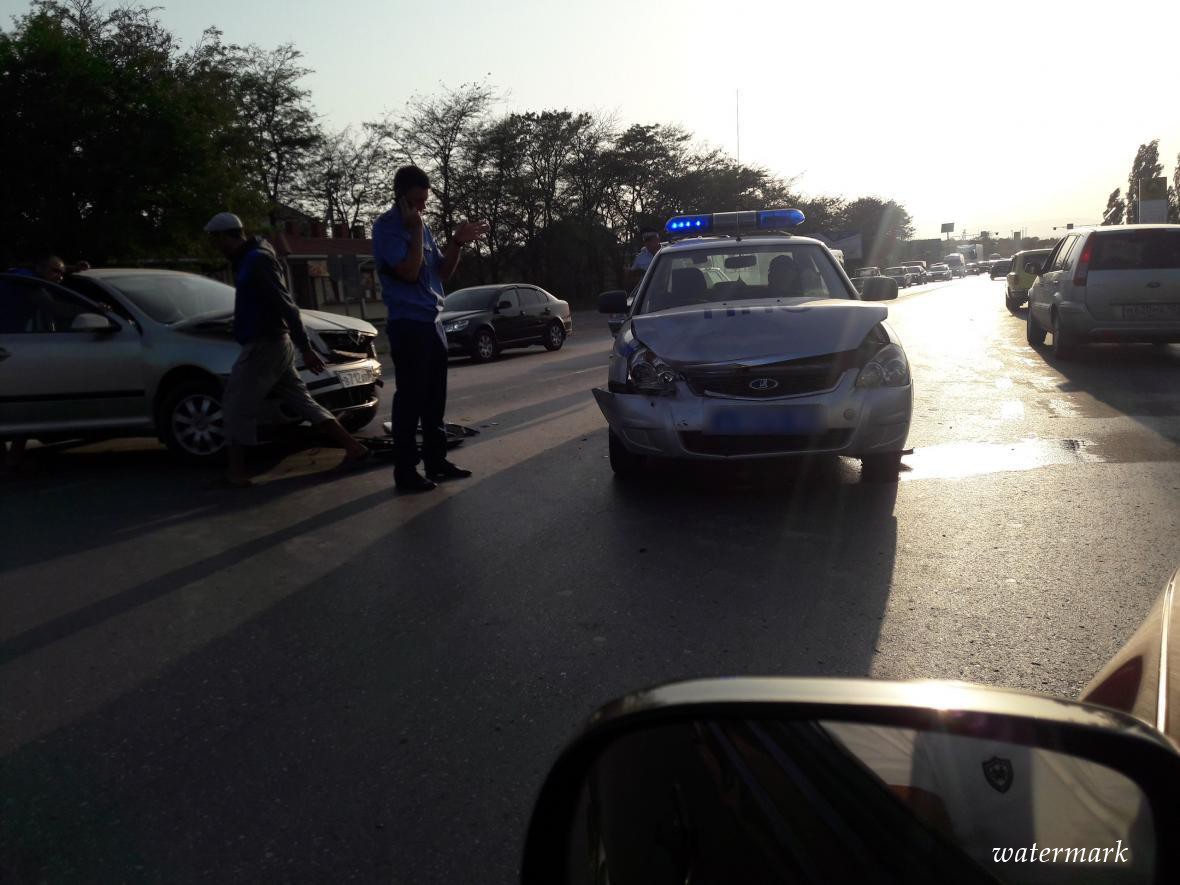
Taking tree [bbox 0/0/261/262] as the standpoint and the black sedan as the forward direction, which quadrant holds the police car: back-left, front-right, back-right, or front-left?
front-right

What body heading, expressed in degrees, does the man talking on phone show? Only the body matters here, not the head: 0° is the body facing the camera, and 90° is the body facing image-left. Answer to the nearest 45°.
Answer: approximately 315°

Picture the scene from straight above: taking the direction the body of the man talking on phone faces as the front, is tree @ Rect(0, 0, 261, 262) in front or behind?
behind

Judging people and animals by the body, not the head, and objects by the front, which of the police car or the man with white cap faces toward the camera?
the police car

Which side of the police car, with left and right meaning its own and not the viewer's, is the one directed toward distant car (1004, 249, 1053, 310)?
back
